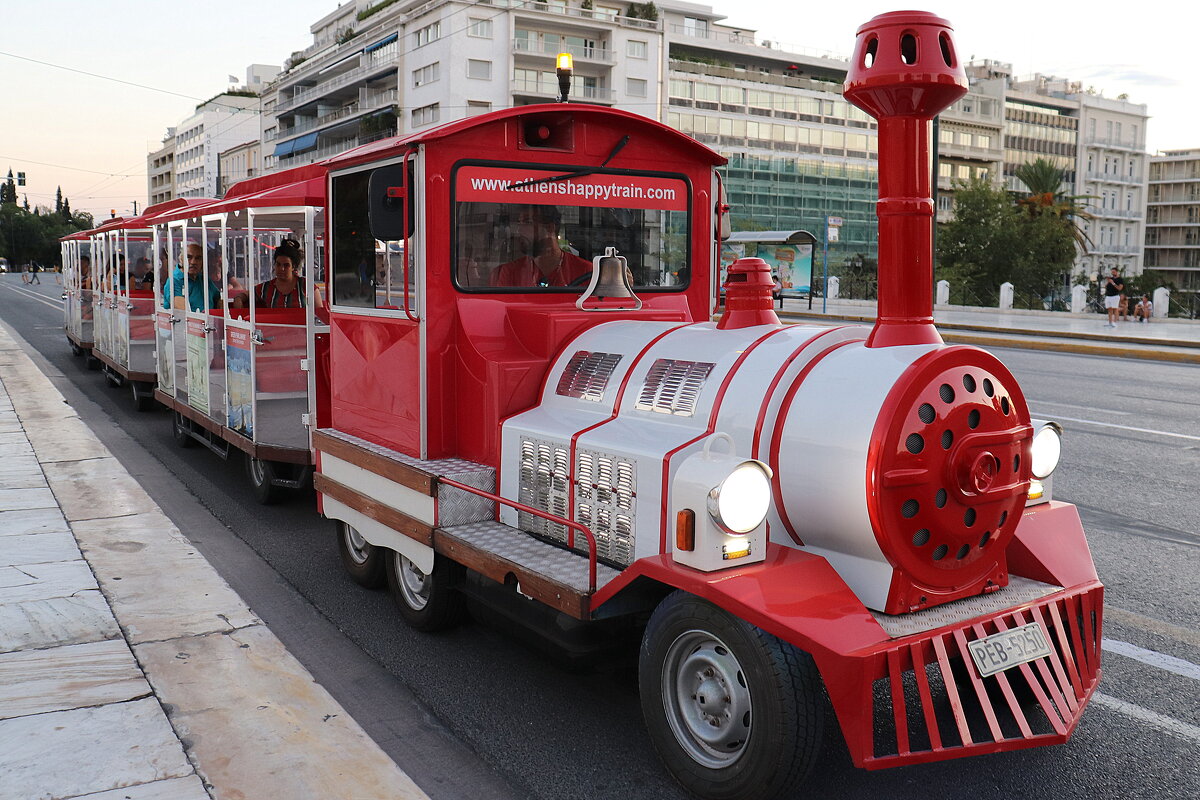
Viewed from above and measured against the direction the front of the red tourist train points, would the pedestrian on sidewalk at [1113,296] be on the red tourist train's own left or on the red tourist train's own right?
on the red tourist train's own left

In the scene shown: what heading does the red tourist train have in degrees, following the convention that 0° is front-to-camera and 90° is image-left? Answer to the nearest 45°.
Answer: approximately 315°
